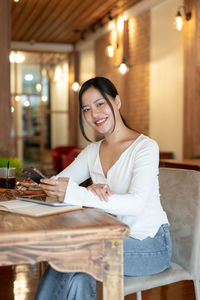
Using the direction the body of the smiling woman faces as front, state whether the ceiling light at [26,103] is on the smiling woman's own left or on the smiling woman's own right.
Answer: on the smiling woman's own right

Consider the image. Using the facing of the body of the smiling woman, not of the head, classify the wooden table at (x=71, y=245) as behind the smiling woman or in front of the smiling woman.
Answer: in front

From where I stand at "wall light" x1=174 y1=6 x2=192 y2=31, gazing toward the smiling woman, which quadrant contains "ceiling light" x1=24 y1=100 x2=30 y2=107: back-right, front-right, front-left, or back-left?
back-right

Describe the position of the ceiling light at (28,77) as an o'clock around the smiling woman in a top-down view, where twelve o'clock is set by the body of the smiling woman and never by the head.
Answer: The ceiling light is roughly at 4 o'clock from the smiling woman.

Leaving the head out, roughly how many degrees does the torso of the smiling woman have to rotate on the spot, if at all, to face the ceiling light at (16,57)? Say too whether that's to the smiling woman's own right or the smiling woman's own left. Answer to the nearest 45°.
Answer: approximately 135° to the smiling woman's own right

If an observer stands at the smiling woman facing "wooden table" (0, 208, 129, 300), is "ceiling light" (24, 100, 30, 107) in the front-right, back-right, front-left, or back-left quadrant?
back-right

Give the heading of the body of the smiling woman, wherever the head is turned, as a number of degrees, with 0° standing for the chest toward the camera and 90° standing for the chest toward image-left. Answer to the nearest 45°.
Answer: approximately 45°
